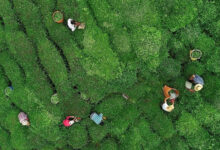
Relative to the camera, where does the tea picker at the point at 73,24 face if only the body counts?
to the viewer's right

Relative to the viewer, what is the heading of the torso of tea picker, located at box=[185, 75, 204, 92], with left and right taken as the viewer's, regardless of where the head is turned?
facing the viewer and to the left of the viewer

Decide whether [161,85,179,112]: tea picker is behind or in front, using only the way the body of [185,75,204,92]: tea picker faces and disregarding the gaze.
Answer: in front

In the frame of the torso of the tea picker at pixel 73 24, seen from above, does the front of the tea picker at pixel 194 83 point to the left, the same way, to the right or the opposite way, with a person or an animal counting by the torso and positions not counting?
the opposite way
